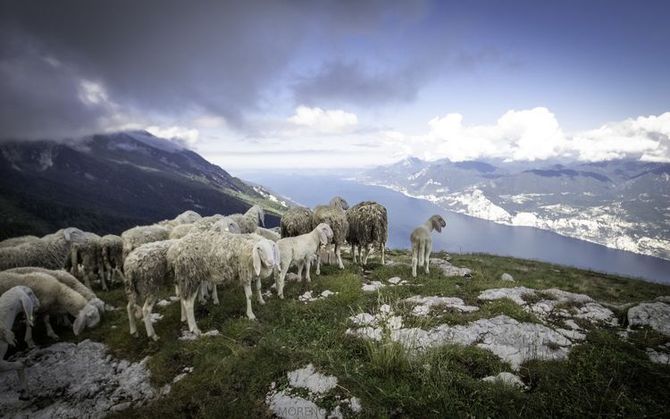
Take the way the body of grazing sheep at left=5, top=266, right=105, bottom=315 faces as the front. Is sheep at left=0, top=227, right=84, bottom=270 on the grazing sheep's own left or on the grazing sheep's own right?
on the grazing sheep's own left

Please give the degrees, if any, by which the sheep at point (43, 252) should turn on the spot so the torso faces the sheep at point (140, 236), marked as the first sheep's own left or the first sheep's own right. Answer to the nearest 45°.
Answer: approximately 45° to the first sheep's own right

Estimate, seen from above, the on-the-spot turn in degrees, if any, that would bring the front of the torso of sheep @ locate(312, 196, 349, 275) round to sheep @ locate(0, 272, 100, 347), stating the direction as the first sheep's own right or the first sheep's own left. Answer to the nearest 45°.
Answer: approximately 180°

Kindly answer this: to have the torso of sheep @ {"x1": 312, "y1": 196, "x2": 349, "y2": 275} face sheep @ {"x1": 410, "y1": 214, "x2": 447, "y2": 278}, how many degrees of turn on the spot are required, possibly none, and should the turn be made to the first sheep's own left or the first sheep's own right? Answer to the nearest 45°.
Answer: approximately 90° to the first sheep's own right

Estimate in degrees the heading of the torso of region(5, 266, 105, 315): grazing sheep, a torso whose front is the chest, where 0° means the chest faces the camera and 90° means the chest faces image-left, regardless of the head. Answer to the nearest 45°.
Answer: approximately 270°

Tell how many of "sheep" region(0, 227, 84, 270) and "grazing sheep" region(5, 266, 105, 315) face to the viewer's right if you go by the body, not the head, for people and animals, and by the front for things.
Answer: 2

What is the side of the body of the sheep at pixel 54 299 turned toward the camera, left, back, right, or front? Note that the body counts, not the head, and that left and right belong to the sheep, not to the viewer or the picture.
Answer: right

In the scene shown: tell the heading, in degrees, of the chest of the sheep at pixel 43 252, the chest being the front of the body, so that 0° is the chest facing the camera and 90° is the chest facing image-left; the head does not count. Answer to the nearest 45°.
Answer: approximately 270°
